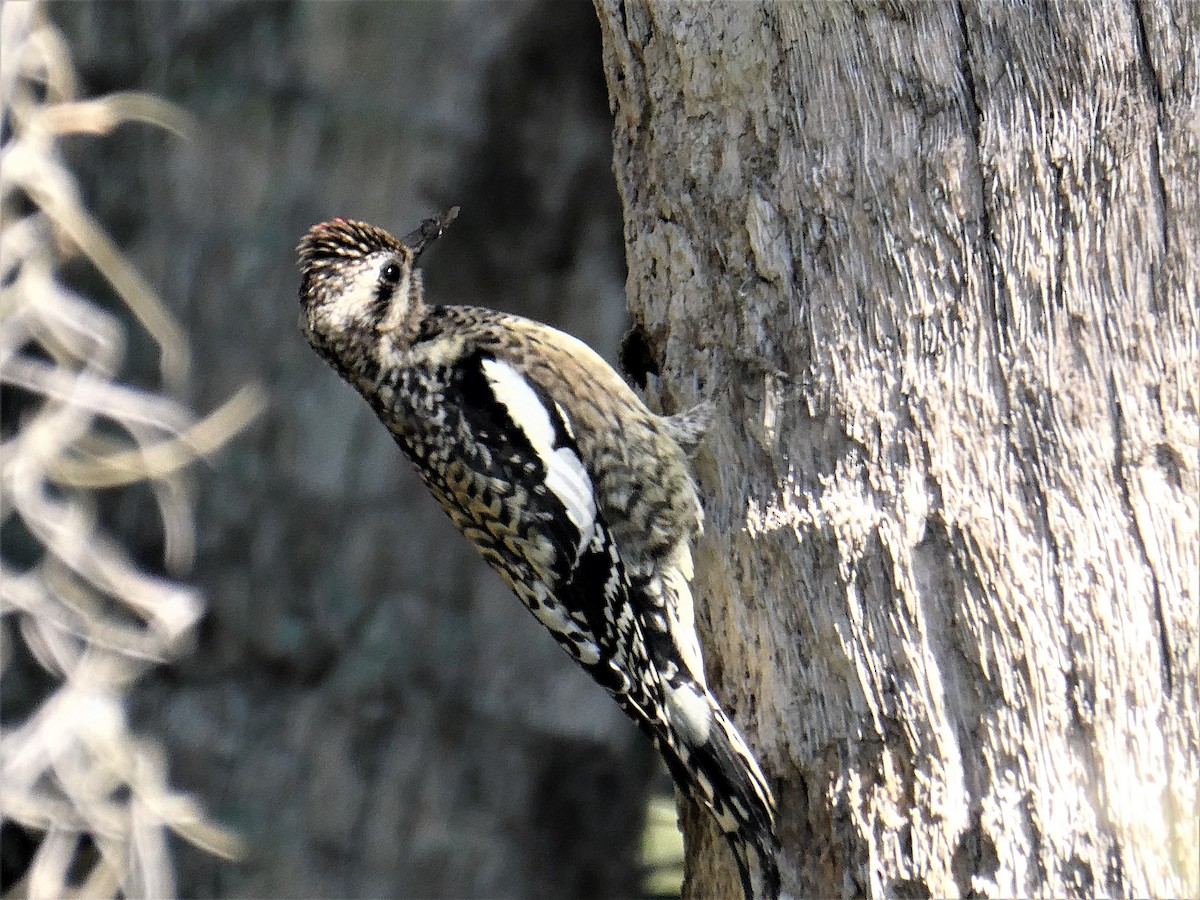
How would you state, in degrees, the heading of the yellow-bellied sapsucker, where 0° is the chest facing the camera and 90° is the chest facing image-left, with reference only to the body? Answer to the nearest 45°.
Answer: approximately 270°

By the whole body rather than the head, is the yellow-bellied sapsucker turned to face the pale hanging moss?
no
